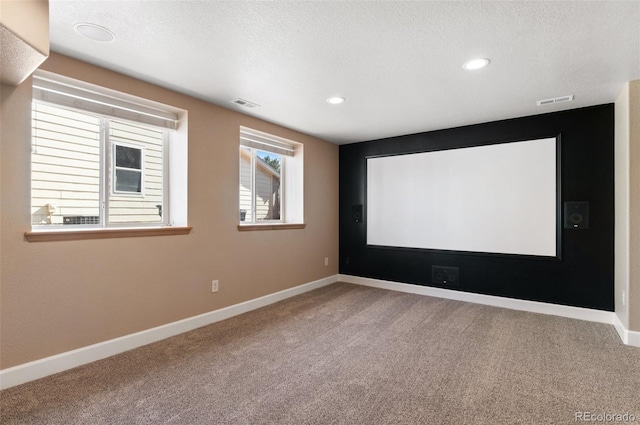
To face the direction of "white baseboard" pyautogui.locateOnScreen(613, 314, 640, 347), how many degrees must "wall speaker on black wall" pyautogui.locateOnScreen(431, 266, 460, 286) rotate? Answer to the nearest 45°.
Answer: approximately 45° to its left

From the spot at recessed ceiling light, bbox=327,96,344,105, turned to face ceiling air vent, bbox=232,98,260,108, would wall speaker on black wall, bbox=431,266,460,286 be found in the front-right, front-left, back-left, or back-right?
back-right

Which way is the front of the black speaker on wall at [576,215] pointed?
toward the camera

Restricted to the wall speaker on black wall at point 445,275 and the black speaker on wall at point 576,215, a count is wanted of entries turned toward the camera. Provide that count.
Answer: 2

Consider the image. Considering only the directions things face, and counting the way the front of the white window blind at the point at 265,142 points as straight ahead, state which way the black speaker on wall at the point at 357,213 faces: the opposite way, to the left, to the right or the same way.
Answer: to the right

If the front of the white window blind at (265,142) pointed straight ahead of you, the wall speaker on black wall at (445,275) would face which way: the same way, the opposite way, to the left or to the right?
to the right

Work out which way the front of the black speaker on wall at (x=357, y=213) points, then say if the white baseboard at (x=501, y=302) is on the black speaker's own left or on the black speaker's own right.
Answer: on the black speaker's own left

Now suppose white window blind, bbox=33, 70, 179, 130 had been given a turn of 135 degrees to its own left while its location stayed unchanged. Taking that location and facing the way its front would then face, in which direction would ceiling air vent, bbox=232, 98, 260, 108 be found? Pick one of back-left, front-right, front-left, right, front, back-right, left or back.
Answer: right

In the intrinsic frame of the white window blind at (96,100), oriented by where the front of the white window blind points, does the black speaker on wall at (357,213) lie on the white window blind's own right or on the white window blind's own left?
on the white window blind's own left

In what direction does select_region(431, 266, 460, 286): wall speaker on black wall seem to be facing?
toward the camera

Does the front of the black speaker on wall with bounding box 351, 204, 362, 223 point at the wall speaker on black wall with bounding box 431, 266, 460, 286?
no

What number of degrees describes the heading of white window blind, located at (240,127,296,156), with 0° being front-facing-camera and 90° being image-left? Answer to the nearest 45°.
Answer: approximately 315°

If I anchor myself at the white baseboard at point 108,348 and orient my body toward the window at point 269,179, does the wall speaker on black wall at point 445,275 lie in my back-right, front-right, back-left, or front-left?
front-right

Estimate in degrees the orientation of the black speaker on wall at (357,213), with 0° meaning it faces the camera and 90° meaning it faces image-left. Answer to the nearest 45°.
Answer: approximately 45°

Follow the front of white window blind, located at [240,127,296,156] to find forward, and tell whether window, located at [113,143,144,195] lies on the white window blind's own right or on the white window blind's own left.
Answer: on the white window blind's own right

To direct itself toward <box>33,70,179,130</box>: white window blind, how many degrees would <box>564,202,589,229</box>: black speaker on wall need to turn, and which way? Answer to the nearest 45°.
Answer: approximately 45° to its right
